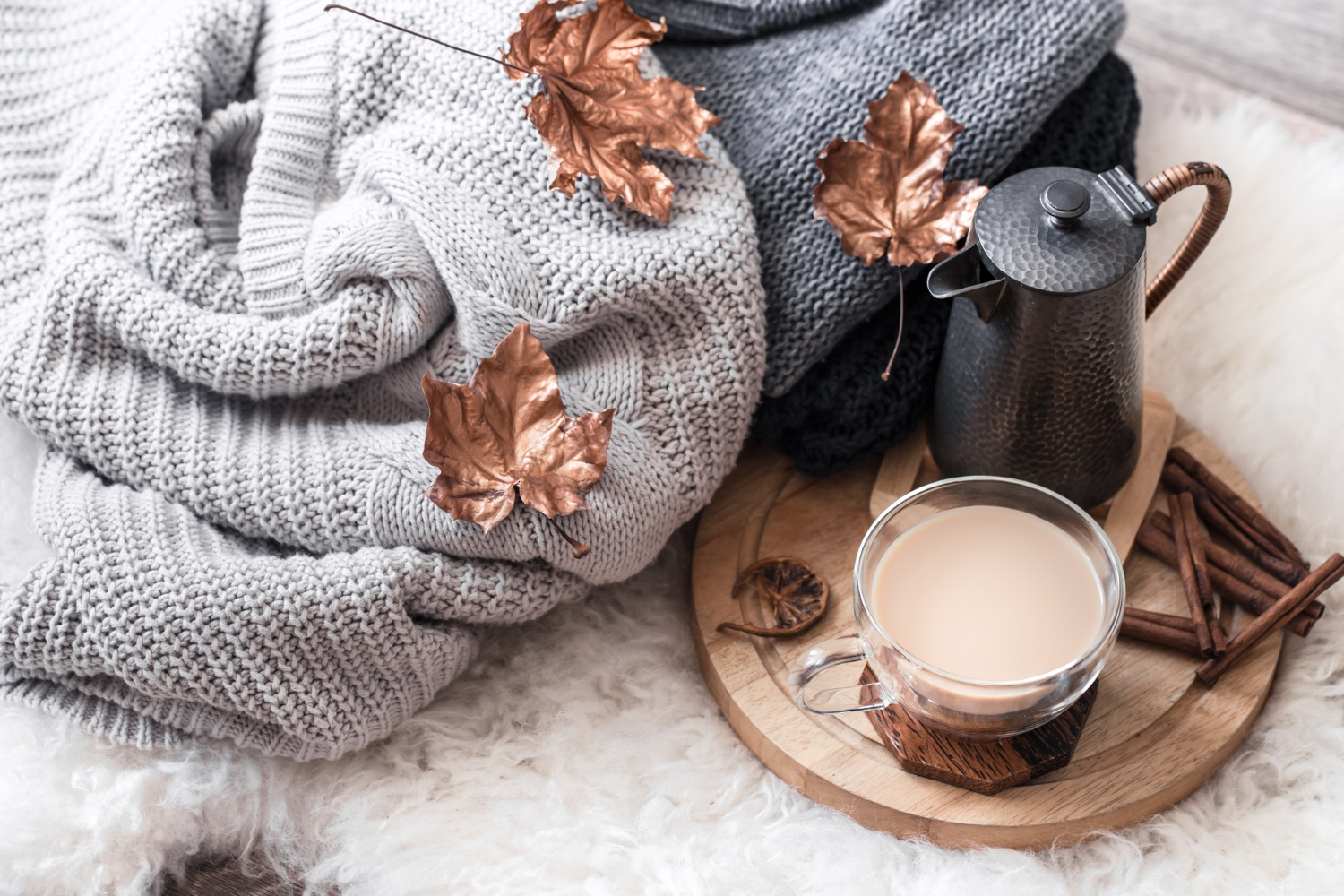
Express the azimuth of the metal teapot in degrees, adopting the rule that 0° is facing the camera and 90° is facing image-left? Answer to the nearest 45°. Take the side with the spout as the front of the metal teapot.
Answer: approximately 45°
